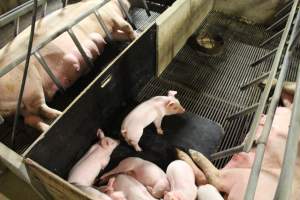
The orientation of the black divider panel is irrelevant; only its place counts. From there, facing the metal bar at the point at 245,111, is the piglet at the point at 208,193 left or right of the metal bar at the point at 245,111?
right

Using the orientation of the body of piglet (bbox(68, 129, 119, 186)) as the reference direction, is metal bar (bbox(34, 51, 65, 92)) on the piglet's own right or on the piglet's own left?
on the piglet's own left

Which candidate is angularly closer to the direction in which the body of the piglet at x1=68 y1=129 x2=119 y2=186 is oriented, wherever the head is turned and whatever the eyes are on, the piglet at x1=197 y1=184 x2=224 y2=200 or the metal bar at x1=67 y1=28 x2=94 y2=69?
the metal bar

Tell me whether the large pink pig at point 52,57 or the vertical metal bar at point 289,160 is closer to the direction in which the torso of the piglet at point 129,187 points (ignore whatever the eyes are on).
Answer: the large pink pig

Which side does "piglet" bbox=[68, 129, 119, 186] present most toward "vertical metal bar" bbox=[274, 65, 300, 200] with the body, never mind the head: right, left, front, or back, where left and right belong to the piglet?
right

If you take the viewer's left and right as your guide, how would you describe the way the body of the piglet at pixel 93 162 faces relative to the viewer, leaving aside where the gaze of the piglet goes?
facing away from the viewer and to the right of the viewer

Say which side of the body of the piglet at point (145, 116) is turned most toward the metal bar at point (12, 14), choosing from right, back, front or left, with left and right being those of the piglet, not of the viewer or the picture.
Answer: left
